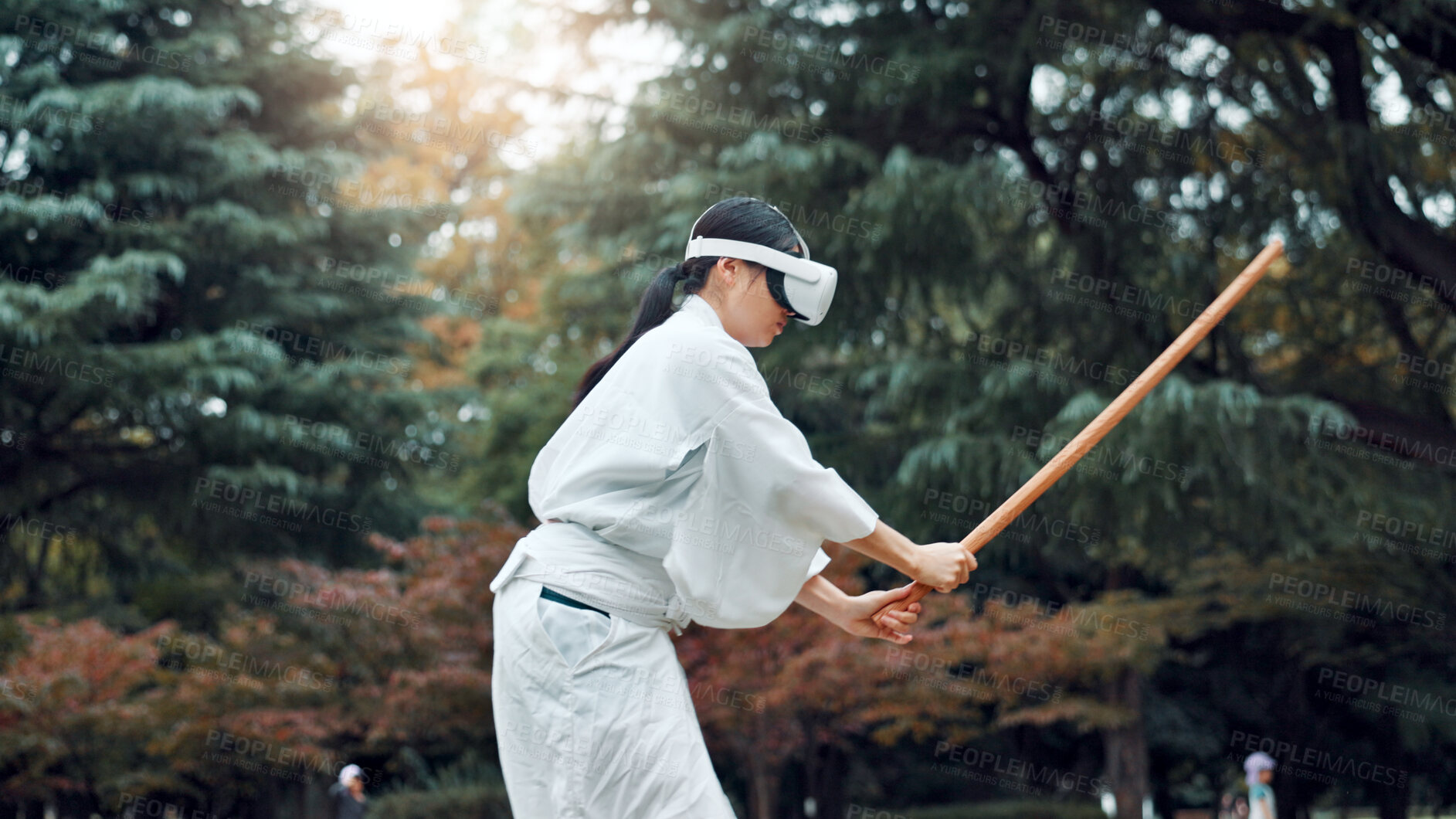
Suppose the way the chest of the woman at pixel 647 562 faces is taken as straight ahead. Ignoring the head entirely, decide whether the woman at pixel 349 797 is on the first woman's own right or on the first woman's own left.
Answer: on the first woman's own left

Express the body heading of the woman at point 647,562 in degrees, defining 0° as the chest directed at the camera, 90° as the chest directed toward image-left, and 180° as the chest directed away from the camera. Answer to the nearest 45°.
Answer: approximately 270°

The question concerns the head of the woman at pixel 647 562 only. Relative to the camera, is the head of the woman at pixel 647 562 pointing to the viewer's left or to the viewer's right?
to the viewer's right

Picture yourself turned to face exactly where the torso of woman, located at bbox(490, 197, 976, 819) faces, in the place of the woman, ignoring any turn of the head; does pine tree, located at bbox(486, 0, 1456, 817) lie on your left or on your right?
on your left

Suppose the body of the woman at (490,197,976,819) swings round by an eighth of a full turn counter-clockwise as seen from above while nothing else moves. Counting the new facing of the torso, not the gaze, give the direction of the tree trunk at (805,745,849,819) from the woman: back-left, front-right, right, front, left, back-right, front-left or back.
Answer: front-left

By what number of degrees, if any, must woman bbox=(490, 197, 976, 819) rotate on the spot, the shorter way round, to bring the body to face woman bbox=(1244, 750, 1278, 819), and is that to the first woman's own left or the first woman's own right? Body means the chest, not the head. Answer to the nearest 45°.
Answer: approximately 45° to the first woman's own left
